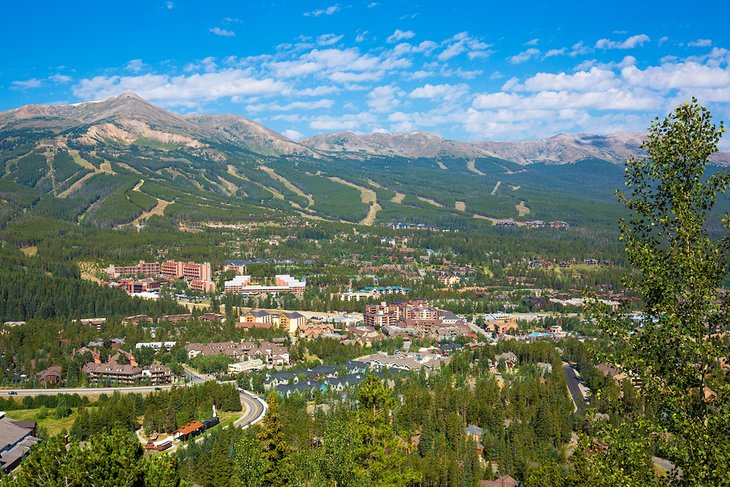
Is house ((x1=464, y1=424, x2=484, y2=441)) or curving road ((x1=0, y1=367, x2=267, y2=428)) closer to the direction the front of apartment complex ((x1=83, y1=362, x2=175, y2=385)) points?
the curving road

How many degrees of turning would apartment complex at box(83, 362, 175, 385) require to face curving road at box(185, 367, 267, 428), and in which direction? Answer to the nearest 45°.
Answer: approximately 45° to its left

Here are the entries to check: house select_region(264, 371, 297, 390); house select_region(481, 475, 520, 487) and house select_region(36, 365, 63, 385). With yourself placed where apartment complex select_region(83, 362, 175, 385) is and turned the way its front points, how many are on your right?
1

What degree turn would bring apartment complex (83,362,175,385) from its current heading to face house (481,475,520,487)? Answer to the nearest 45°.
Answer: approximately 45° to its left

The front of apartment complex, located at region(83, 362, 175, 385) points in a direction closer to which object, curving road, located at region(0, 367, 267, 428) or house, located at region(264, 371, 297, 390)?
the curving road

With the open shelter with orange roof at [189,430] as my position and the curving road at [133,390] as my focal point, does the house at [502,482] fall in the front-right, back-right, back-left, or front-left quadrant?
back-right

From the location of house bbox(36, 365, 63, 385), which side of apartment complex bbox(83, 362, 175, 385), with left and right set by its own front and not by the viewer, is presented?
right

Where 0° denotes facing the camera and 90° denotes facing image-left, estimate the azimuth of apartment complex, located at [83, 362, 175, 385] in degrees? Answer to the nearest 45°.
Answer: approximately 0°

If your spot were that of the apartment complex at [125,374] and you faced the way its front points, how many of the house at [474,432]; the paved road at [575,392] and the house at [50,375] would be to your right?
1

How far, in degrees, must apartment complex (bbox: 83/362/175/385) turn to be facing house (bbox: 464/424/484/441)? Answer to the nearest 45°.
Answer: approximately 45° to its left

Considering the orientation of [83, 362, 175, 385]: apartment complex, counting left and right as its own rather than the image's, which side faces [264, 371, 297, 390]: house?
left

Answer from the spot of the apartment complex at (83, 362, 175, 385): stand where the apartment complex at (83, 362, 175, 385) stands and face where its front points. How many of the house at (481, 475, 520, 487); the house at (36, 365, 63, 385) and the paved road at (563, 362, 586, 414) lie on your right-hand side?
1

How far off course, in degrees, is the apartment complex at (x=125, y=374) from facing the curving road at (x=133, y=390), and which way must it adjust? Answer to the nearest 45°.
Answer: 0° — it already faces it
